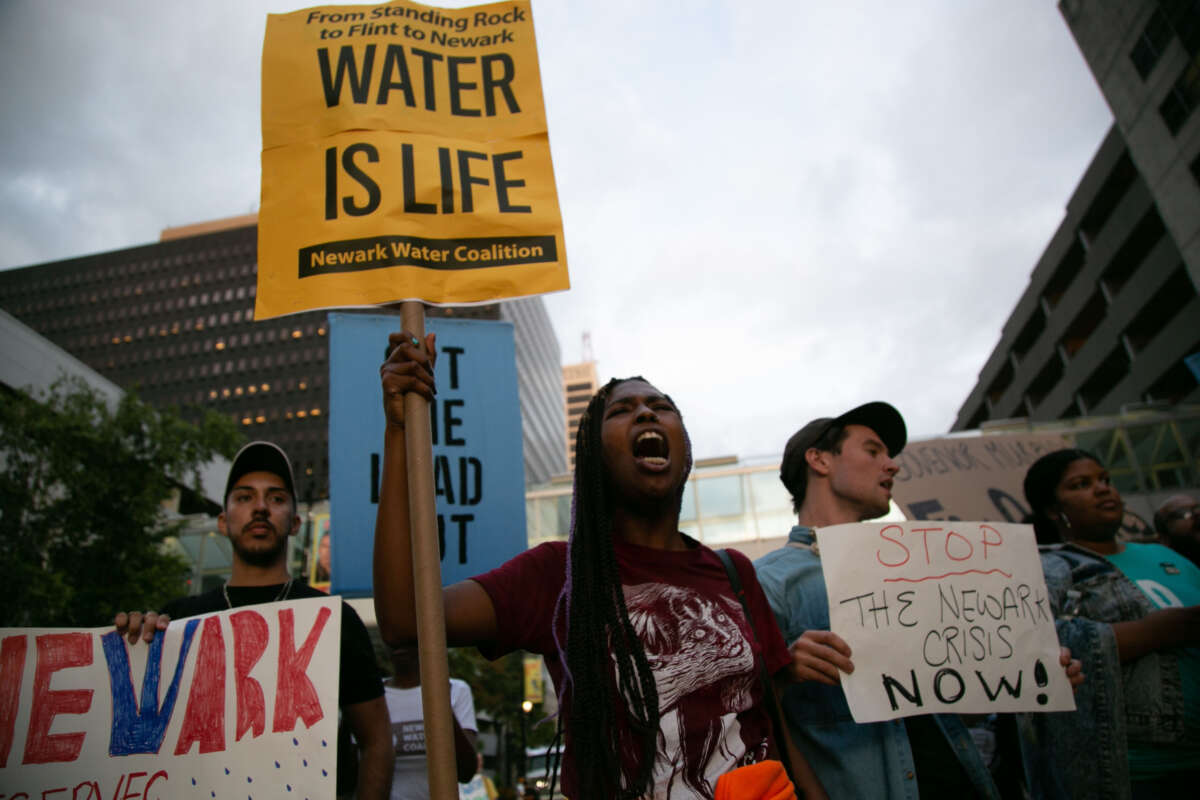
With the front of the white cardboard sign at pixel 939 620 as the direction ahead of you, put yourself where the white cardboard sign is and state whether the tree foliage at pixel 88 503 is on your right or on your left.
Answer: on your right

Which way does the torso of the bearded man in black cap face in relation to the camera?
toward the camera

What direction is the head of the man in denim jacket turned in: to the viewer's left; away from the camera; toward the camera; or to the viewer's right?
to the viewer's right

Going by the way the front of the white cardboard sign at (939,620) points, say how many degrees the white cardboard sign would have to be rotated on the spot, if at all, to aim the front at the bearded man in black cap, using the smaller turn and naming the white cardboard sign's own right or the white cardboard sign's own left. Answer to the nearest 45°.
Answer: approximately 90° to the white cardboard sign's own right

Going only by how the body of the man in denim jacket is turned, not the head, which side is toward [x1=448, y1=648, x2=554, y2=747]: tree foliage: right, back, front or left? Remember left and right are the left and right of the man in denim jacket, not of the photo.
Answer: back

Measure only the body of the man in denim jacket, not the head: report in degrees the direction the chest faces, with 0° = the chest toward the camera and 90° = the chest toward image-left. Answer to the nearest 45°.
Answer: approximately 315°

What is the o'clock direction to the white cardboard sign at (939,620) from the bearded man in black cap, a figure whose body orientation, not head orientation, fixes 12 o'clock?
The white cardboard sign is roughly at 10 o'clock from the bearded man in black cap.

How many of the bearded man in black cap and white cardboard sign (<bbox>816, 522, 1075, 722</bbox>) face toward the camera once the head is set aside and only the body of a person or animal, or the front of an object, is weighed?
2

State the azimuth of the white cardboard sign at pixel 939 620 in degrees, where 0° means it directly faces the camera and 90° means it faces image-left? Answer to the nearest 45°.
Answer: approximately 0°

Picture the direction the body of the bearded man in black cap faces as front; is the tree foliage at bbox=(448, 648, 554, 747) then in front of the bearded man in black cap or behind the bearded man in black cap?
behind

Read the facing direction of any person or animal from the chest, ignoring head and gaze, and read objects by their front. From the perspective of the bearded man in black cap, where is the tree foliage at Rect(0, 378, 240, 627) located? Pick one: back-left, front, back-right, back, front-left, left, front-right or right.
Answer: back

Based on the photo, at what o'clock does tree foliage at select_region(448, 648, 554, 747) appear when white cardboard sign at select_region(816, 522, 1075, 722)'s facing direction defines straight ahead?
The tree foliage is roughly at 5 o'clock from the white cardboard sign.

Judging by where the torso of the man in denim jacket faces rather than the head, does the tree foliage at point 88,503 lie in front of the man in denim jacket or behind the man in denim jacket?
behind
